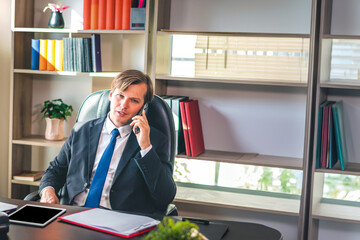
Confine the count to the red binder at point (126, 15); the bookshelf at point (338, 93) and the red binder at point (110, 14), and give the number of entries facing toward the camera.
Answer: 3

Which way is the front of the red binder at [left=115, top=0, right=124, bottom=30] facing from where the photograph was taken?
facing the viewer

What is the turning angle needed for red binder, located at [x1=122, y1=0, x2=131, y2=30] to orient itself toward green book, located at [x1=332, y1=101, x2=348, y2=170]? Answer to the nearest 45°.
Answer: approximately 90° to its left

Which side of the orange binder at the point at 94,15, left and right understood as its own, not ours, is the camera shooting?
front

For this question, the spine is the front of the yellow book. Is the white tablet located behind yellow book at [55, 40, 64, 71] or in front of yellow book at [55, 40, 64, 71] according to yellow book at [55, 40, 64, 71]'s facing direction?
in front

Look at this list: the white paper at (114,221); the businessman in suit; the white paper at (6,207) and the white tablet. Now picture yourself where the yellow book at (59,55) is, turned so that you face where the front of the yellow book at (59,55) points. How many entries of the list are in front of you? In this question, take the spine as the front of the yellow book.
4

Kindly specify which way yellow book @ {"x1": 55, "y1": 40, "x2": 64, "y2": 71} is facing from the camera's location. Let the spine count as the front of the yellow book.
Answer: facing the viewer

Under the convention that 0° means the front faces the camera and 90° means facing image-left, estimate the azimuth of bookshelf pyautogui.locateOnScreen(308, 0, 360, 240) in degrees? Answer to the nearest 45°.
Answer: approximately 0°
